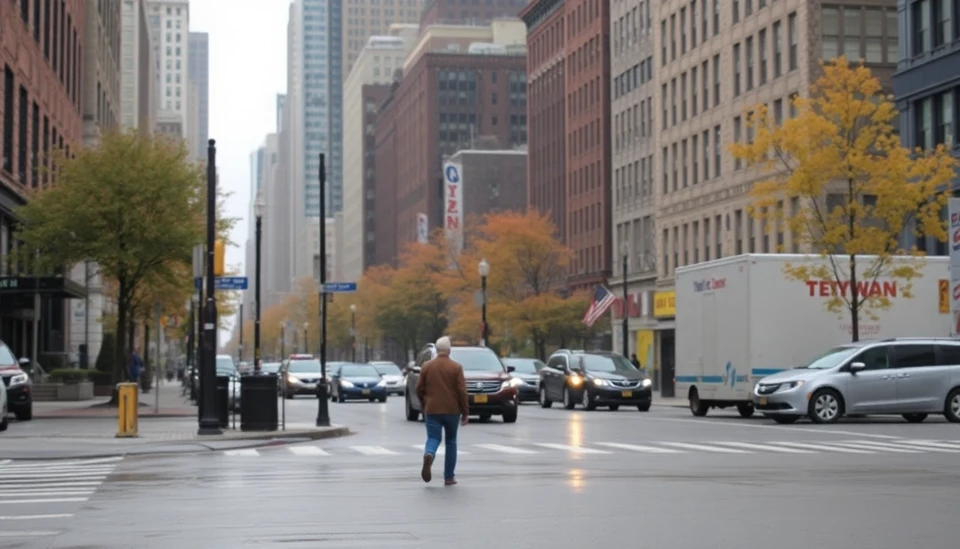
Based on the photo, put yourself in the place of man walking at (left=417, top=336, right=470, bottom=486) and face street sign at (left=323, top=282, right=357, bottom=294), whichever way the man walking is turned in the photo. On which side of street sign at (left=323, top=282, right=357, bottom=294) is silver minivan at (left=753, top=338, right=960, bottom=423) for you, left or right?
right

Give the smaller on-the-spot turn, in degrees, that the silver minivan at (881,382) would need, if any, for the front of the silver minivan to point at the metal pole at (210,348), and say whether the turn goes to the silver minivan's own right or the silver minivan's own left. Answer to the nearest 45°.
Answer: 0° — it already faces it

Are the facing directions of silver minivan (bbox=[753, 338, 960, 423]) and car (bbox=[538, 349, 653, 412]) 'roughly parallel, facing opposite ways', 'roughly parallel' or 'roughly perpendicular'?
roughly perpendicular

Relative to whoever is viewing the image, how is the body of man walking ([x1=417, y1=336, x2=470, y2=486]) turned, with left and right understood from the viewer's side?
facing away from the viewer
